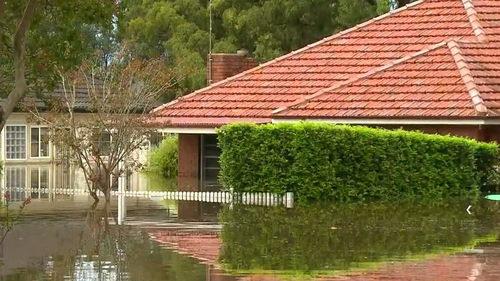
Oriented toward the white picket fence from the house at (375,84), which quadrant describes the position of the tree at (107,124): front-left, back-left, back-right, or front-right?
front-right

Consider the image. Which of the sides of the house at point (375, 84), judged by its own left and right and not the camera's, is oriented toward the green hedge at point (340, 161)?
front

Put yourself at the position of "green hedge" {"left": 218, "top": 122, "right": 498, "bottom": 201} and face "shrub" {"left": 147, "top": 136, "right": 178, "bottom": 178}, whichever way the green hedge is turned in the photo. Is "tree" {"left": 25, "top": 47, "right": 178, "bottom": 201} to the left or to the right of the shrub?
left

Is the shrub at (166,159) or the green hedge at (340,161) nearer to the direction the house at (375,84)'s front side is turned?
the green hedge

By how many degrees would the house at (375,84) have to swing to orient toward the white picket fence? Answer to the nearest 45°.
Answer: approximately 45° to its right

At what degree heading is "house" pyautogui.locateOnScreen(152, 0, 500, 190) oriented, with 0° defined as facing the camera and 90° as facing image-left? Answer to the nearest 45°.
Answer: approximately 0°

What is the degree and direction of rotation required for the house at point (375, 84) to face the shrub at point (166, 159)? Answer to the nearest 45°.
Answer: approximately 135° to its right

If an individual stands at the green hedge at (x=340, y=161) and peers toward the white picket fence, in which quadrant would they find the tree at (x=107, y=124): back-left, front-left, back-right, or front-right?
front-right

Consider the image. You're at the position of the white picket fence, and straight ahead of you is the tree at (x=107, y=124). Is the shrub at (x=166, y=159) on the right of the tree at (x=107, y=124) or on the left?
right
